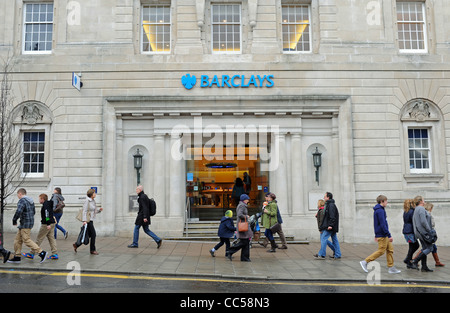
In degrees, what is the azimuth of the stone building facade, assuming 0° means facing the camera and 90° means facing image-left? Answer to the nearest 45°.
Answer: approximately 0°

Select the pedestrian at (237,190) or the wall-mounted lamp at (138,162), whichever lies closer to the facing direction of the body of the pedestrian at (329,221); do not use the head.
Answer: the wall-mounted lamp

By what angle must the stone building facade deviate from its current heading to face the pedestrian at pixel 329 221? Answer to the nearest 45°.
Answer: approximately 45° to its left

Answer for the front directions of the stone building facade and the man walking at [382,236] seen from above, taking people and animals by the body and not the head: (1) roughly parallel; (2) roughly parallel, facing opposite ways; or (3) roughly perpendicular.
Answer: roughly perpendicular
